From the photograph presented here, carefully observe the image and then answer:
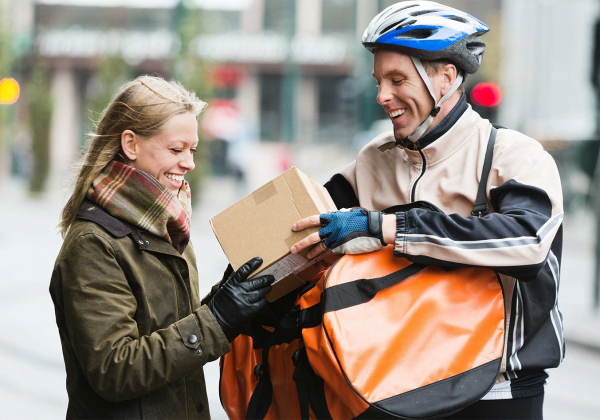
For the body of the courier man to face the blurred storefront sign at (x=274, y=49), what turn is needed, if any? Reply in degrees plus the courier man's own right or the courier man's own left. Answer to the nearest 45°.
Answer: approximately 135° to the courier man's own right

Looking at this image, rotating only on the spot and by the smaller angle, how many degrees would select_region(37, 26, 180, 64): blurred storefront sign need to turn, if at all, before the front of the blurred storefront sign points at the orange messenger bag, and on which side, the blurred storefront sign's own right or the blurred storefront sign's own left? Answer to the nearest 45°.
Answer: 0° — it already faces it

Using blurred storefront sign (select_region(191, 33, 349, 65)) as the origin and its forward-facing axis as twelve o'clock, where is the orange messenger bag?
The orange messenger bag is roughly at 12 o'clock from the blurred storefront sign.

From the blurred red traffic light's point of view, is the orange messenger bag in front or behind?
in front

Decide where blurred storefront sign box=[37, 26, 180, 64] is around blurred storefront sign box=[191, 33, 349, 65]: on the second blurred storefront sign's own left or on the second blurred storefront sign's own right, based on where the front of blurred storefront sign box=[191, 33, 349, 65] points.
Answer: on the second blurred storefront sign's own right

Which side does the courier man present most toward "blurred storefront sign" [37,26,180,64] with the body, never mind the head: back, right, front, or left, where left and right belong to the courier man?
right

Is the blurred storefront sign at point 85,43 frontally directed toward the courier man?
yes

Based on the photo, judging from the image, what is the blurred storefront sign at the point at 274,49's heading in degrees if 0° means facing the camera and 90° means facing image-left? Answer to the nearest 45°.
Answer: approximately 0°

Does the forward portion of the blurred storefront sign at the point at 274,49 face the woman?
yes
